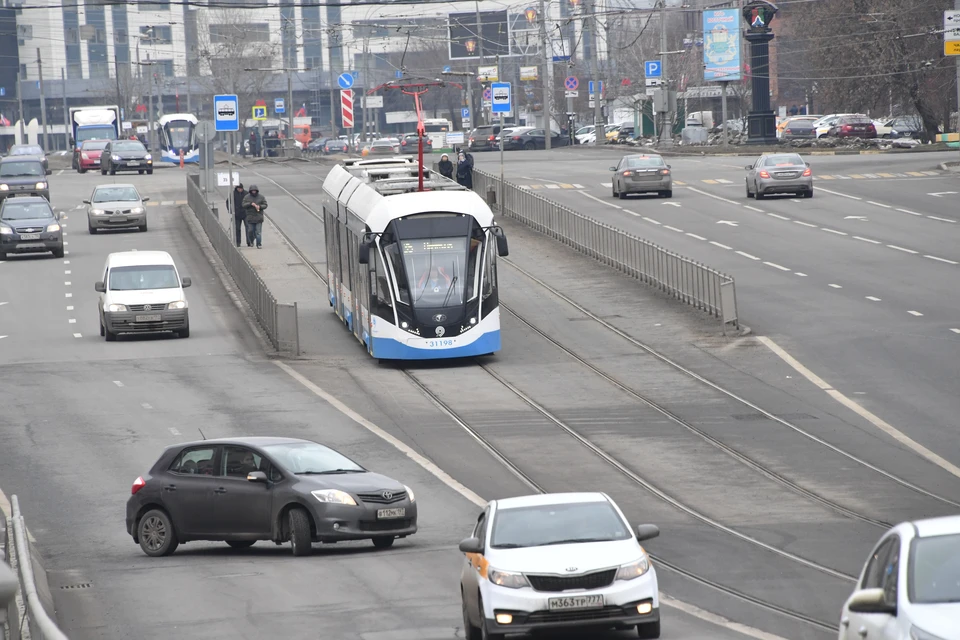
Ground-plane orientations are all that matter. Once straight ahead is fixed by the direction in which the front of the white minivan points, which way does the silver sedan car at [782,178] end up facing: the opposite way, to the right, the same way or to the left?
the opposite way

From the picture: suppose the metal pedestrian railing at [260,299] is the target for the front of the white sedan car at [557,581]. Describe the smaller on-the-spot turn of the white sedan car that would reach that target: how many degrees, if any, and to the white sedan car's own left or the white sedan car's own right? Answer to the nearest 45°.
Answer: approximately 180°

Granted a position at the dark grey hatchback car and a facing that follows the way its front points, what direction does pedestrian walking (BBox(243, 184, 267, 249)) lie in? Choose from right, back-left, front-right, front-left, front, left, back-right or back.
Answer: back-left

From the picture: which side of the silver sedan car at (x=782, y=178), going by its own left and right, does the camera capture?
back

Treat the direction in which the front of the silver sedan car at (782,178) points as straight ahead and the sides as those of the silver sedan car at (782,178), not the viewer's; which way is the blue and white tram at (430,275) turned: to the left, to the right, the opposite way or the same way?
the opposite way

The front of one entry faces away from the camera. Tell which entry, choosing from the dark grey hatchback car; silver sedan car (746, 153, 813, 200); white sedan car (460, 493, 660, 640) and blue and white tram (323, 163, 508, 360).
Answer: the silver sedan car

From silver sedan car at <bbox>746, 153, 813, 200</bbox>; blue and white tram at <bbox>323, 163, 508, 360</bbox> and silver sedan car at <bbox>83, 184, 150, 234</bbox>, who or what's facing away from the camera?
silver sedan car at <bbox>746, 153, 813, 200</bbox>

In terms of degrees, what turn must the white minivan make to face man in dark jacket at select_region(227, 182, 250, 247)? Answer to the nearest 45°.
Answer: approximately 180°

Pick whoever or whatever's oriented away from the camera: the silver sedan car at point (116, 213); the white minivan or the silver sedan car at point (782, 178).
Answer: the silver sedan car at point (782, 178)

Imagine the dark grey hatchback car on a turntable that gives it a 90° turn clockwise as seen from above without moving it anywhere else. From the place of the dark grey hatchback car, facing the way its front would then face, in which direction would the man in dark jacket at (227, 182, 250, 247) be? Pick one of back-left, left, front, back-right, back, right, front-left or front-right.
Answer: back-right
